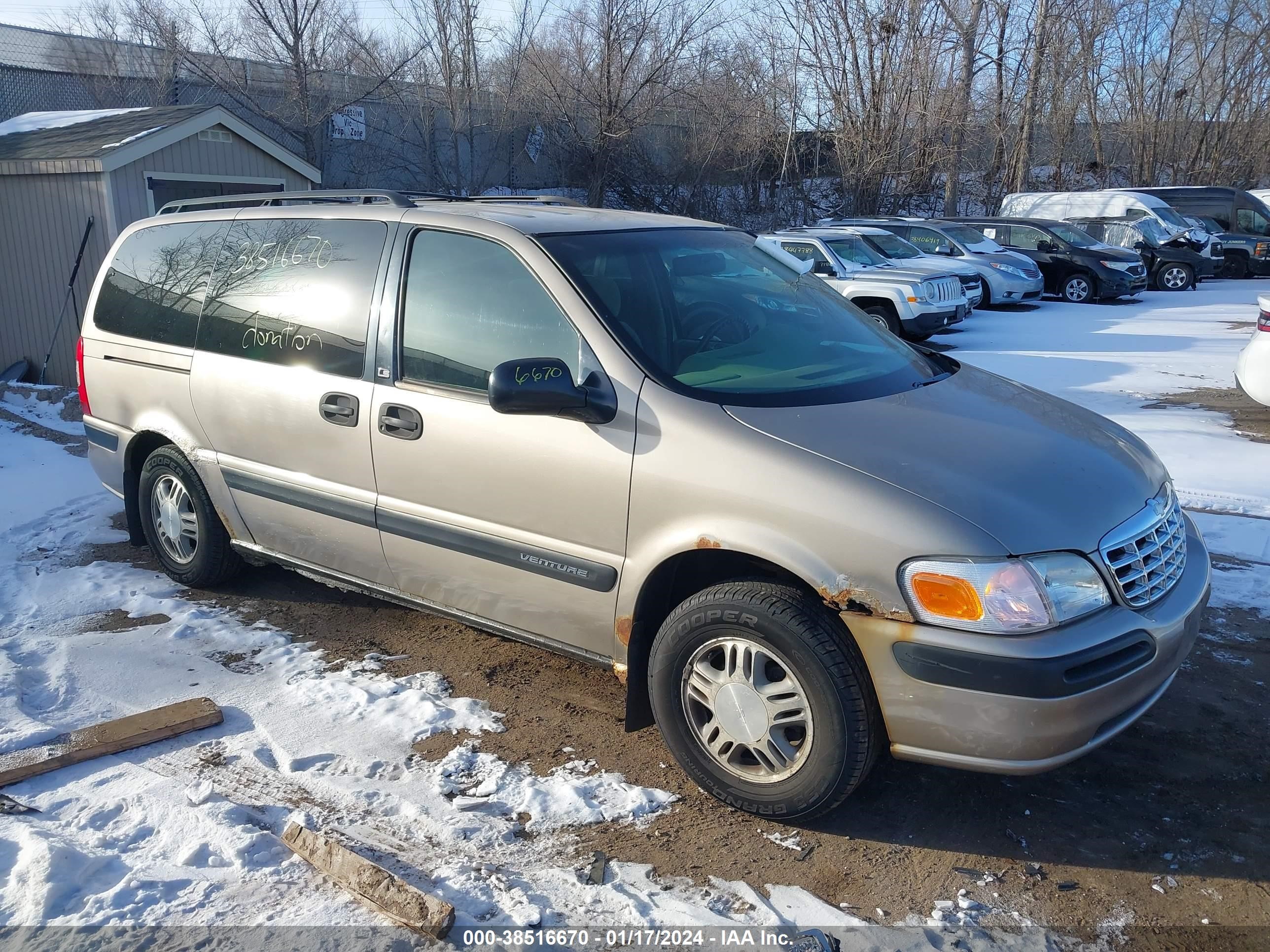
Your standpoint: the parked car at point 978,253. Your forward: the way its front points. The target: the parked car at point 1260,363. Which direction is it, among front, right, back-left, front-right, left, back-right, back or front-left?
front-right

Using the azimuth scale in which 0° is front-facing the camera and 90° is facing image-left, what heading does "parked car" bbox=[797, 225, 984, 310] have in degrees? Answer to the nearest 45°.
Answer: approximately 315°

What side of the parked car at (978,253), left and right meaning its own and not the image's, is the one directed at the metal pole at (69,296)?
right

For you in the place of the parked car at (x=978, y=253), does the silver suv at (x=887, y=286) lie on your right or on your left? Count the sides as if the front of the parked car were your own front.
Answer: on your right

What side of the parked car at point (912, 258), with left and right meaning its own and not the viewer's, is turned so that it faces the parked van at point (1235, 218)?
left

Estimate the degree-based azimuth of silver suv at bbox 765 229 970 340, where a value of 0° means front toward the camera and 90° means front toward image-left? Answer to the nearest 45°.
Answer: approximately 315°

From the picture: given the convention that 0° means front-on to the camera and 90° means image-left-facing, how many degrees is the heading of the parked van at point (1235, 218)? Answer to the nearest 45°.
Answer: approximately 315°

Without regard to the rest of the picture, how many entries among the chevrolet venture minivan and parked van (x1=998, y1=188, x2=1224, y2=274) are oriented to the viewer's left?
0

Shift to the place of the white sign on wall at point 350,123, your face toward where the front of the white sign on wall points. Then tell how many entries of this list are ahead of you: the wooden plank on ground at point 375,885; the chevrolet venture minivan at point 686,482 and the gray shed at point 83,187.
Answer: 3

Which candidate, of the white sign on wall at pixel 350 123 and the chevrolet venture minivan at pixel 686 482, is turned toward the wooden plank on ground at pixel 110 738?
the white sign on wall

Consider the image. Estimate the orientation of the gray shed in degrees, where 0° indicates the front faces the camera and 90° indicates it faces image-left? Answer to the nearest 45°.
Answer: approximately 315°

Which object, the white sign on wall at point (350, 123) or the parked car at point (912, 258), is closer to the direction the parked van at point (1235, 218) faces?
the parked car

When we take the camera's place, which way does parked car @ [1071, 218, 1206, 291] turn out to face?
facing the viewer and to the right of the viewer

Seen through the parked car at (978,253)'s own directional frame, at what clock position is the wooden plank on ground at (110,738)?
The wooden plank on ground is roughly at 2 o'clock from the parked car.
